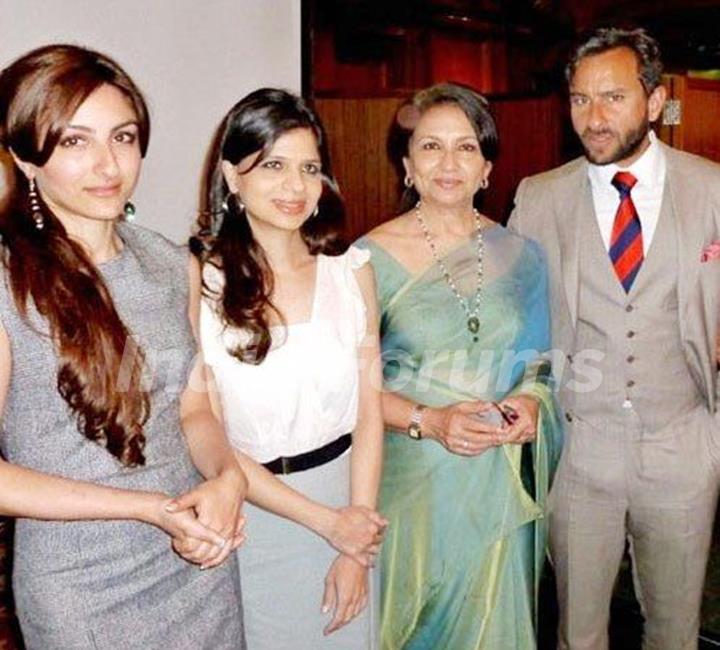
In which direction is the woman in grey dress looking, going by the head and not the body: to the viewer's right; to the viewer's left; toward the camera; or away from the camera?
toward the camera

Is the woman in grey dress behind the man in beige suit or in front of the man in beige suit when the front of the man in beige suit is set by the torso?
in front

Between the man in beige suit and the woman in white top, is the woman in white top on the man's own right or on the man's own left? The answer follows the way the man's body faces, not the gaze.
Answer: on the man's own right

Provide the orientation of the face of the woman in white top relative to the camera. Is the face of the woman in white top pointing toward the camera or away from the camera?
toward the camera

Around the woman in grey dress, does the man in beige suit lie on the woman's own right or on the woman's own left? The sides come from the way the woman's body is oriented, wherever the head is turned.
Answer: on the woman's own left

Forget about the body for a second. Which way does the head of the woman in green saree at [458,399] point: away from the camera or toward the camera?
toward the camera

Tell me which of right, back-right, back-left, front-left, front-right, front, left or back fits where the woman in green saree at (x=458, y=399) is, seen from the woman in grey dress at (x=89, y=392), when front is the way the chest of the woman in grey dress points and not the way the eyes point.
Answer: left

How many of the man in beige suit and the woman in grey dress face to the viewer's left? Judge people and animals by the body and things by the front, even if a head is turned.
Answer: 0

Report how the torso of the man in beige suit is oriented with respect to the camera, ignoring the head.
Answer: toward the camera
